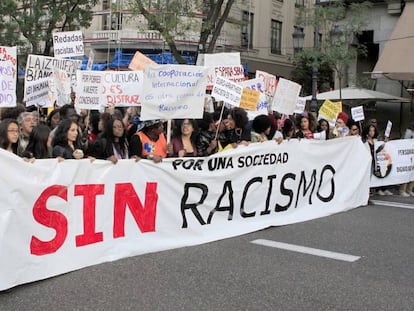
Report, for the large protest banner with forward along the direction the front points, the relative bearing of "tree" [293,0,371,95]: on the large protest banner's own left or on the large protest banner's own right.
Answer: on the large protest banner's own left

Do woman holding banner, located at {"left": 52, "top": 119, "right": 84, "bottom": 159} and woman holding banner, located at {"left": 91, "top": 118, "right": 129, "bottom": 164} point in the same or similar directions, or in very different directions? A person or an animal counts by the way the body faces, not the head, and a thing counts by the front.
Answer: same or similar directions

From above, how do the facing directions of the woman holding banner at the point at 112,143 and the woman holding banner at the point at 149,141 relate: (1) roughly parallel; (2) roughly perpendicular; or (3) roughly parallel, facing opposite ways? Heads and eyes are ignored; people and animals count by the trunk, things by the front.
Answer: roughly parallel

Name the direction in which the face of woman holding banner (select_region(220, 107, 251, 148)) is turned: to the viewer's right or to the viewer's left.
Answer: to the viewer's left

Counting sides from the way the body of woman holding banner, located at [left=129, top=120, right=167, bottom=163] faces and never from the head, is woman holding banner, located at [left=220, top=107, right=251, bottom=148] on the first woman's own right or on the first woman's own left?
on the first woman's own left

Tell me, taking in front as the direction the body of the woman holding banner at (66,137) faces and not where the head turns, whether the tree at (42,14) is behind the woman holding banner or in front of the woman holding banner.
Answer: behind

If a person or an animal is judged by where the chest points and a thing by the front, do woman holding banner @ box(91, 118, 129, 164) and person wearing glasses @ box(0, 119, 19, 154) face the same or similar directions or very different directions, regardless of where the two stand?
same or similar directions

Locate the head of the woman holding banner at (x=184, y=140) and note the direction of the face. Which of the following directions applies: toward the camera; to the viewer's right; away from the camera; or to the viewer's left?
toward the camera

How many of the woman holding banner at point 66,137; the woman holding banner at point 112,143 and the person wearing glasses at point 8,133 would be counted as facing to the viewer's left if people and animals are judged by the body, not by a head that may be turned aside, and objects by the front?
0

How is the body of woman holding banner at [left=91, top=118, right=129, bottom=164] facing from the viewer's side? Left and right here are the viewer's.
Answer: facing the viewer and to the right of the viewer

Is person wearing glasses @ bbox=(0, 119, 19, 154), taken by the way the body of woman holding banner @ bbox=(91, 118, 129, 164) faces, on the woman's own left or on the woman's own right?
on the woman's own right
